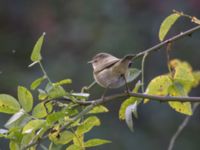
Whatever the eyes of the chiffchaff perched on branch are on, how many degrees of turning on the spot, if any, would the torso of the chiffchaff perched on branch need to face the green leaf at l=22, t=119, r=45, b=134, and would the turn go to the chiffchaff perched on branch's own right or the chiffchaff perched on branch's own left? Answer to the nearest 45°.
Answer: approximately 45° to the chiffchaff perched on branch's own left

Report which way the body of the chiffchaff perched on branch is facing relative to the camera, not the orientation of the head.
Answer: to the viewer's left

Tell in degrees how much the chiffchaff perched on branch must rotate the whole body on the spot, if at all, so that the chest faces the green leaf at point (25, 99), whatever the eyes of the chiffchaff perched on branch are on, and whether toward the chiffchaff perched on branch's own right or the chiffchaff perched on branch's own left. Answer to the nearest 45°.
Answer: approximately 45° to the chiffchaff perched on branch's own left

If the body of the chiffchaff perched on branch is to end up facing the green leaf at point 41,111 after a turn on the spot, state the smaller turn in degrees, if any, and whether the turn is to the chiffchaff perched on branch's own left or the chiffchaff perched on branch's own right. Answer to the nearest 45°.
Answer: approximately 45° to the chiffchaff perched on branch's own left

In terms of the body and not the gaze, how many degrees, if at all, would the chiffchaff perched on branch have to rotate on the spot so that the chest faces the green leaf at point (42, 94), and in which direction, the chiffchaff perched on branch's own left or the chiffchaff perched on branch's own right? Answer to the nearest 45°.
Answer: approximately 45° to the chiffchaff perched on branch's own left
